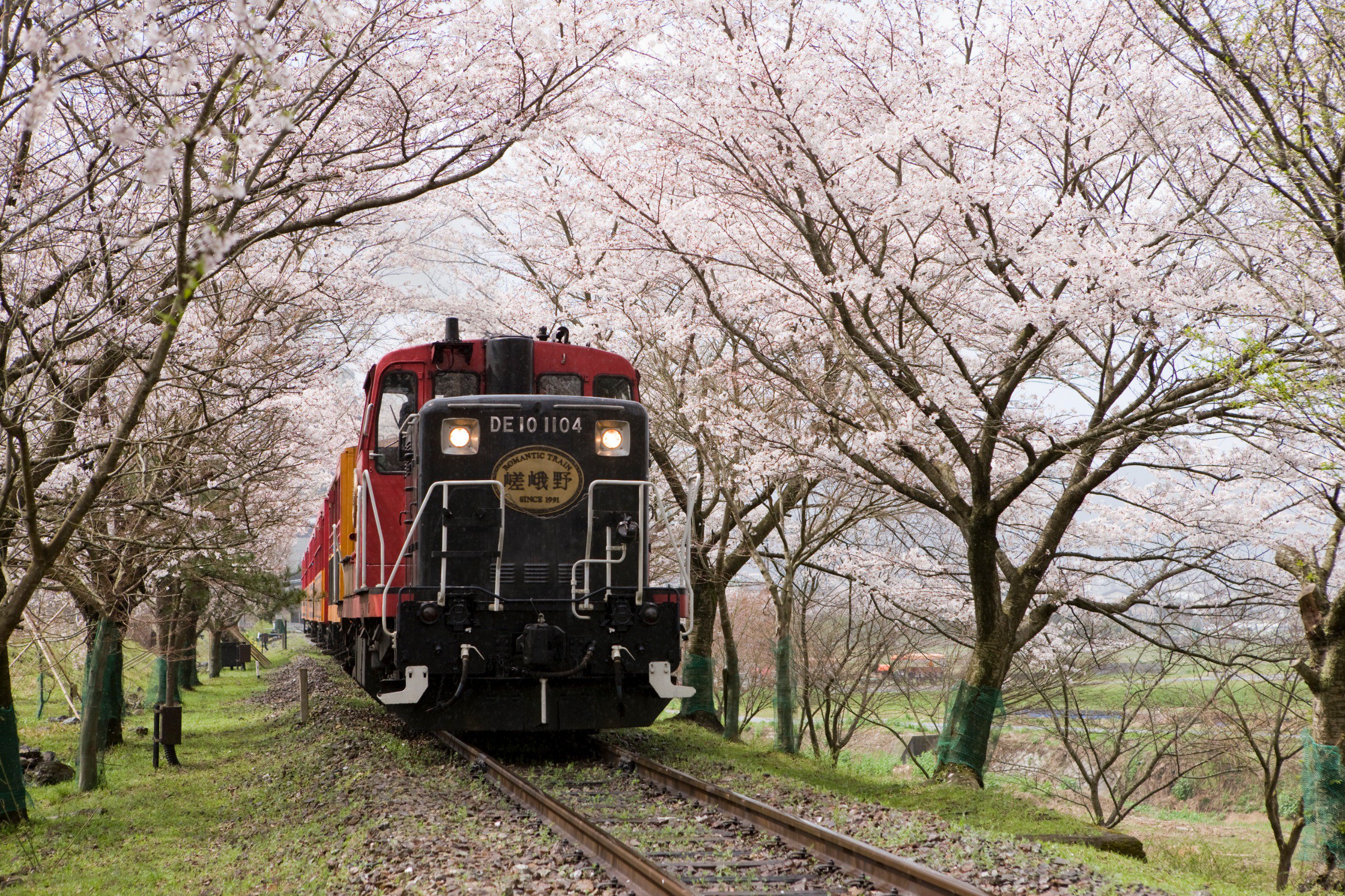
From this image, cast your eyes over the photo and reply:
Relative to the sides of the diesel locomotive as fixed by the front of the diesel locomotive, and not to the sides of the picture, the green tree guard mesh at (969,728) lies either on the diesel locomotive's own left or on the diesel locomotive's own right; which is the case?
on the diesel locomotive's own left

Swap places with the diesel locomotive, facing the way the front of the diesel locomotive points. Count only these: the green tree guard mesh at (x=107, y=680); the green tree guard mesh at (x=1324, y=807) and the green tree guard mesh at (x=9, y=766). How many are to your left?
1

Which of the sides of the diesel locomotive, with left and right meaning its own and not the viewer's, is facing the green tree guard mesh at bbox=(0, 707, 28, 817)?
front

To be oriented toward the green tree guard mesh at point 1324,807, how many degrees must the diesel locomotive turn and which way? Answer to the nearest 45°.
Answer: approximately 90° to its left

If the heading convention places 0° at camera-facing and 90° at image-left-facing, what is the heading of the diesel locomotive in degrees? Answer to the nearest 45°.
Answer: approximately 0°

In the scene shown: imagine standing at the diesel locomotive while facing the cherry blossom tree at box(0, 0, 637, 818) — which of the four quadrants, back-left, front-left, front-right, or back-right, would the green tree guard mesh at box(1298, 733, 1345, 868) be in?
front-left
